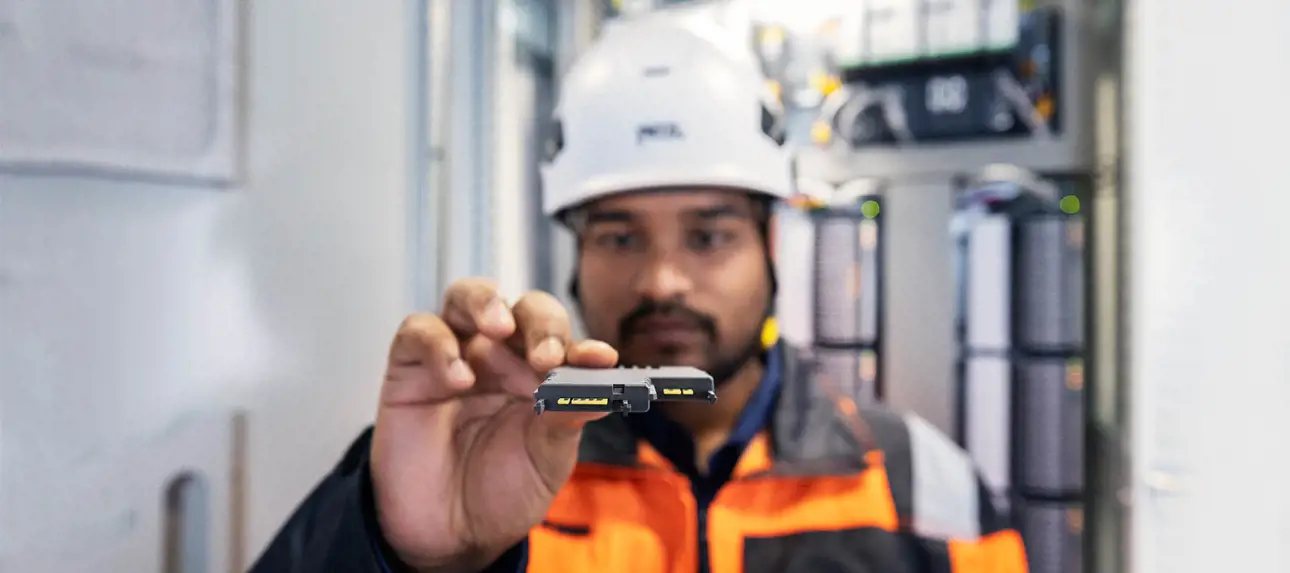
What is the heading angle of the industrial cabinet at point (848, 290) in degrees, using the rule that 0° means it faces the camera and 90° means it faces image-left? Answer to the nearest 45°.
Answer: approximately 0°

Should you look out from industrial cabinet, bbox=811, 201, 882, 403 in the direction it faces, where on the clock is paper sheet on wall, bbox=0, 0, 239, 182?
The paper sheet on wall is roughly at 1 o'clock from the industrial cabinet.

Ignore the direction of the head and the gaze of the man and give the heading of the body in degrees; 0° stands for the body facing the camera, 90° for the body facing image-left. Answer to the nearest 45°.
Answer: approximately 0°

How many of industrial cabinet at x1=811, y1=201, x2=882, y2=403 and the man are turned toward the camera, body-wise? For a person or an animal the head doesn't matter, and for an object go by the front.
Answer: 2
